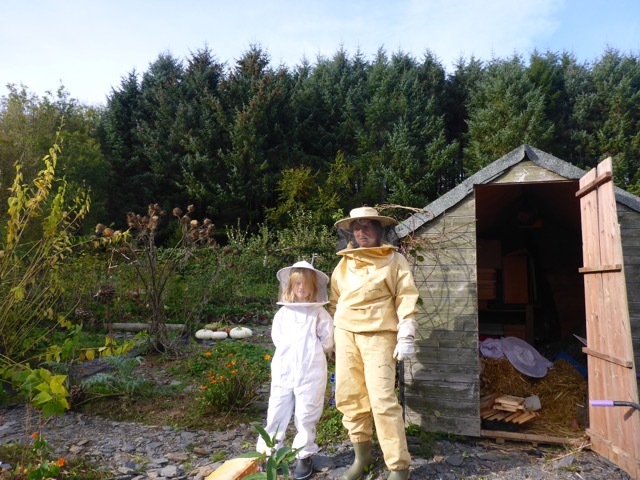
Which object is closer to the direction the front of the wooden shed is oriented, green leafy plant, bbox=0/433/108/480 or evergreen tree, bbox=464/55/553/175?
the green leafy plant

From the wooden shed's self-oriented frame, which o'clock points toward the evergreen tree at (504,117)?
The evergreen tree is roughly at 6 o'clock from the wooden shed.

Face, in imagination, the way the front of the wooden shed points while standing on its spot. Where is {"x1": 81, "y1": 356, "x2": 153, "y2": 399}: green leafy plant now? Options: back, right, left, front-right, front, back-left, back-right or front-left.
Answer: right

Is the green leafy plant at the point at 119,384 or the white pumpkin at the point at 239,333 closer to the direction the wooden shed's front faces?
the green leafy plant

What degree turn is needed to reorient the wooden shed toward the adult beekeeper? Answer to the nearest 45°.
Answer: approximately 45° to its right

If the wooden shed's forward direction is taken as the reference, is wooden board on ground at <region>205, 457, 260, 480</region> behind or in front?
in front

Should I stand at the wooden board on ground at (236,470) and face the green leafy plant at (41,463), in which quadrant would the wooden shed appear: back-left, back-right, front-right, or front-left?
back-right

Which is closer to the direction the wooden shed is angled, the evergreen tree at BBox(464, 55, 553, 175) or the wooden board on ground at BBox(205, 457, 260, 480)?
the wooden board on ground

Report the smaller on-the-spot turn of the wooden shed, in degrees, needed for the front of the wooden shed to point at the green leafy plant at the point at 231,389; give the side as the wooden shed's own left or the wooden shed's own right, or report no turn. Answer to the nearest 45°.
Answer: approximately 90° to the wooden shed's own right

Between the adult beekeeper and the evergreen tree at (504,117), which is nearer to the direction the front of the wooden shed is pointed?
the adult beekeeper

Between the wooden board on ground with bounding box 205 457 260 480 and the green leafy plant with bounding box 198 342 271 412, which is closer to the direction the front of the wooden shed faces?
the wooden board on ground

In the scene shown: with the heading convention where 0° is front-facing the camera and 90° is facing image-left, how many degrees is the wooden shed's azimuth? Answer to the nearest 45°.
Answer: approximately 0°

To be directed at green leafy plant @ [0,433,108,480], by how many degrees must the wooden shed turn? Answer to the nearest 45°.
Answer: approximately 45° to its right
